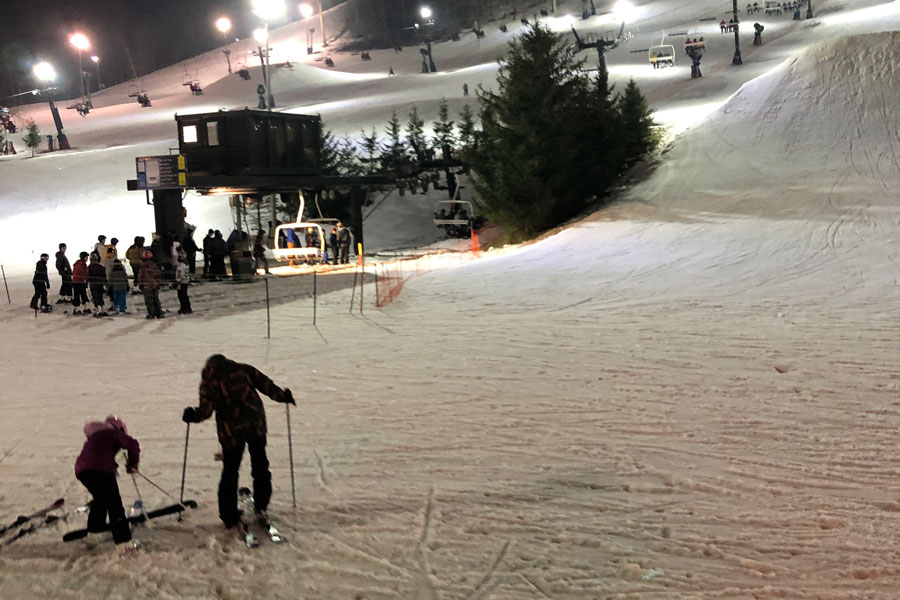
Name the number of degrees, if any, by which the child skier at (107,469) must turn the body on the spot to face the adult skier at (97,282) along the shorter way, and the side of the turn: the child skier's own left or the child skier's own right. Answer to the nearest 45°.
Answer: approximately 45° to the child skier's own left

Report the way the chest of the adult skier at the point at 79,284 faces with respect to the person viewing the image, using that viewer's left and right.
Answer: facing away from the viewer and to the right of the viewer

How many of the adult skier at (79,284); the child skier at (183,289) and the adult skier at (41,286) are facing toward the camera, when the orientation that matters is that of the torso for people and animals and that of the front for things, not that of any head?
0

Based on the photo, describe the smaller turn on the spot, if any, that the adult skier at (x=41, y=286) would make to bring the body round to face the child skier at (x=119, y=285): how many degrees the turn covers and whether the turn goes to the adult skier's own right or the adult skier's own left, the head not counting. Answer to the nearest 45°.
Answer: approximately 45° to the adult skier's own right

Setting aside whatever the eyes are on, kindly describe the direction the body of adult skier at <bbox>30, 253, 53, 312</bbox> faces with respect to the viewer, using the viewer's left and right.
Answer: facing to the right of the viewer

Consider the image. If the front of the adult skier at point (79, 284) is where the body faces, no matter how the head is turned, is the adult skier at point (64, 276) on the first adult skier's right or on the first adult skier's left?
on the first adult skier's left

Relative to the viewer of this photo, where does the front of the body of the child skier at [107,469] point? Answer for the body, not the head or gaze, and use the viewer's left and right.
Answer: facing away from the viewer and to the right of the viewer

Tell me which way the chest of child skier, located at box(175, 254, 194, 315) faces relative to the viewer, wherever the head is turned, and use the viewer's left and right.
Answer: facing away from the viewer and to the right of the viewer

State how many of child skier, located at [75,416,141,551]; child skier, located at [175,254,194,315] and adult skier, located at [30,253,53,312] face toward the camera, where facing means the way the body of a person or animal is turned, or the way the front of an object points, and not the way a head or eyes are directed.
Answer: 0
